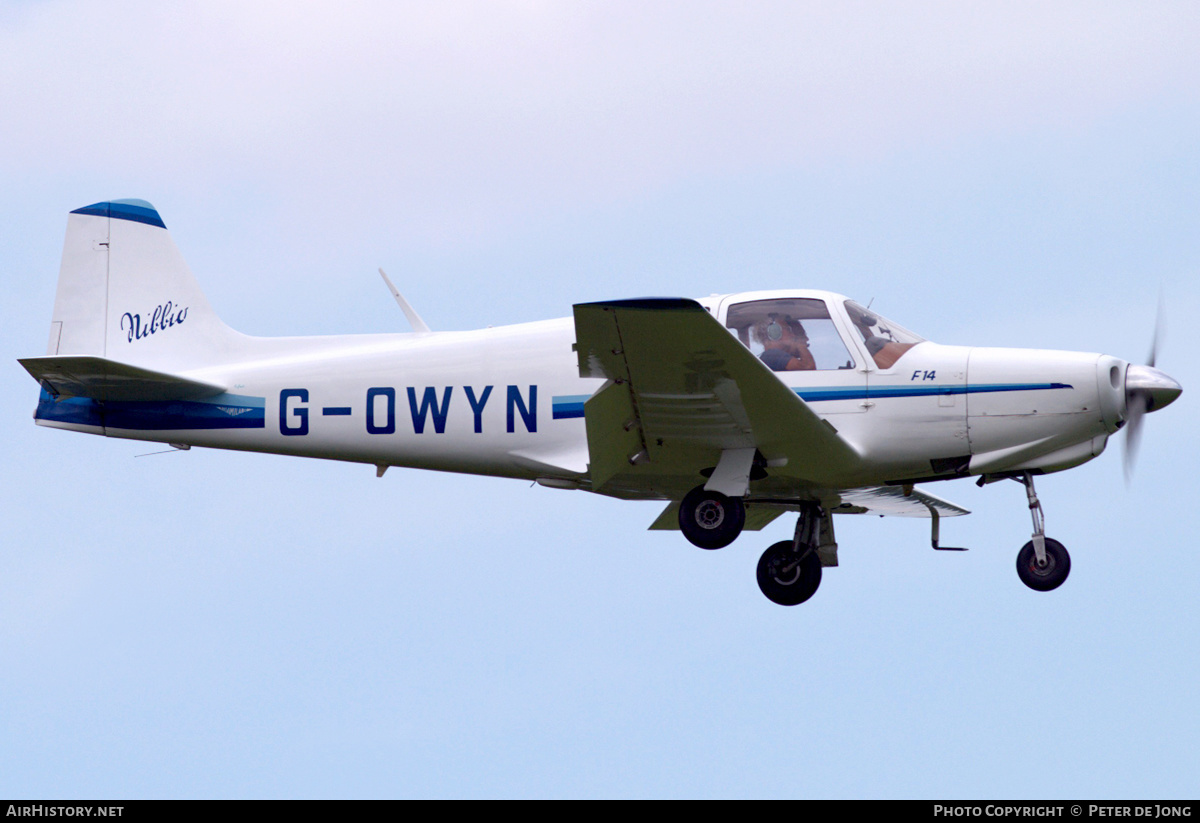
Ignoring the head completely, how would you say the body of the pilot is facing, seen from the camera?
to the viewer's right

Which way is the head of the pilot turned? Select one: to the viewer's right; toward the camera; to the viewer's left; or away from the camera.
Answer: to the viewer's right

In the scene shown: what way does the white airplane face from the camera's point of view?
to the viewer's right
